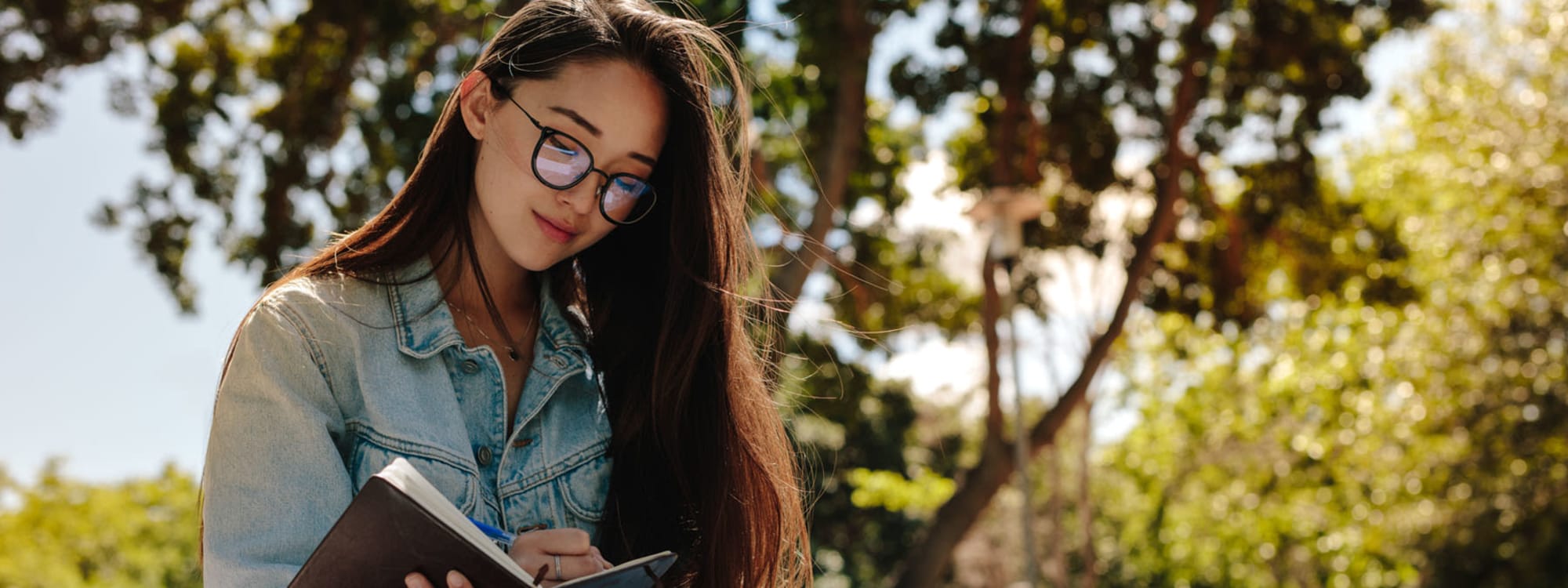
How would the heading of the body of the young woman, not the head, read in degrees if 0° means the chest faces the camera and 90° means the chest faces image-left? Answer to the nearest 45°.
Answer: approximately 315°

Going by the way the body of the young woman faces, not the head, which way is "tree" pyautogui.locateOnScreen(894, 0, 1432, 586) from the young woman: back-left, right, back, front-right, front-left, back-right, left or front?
left
